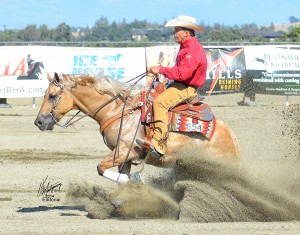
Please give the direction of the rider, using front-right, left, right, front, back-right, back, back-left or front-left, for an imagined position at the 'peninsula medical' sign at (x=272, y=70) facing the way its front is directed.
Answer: front

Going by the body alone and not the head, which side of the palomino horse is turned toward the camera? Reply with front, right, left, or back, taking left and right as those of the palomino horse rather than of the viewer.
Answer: left

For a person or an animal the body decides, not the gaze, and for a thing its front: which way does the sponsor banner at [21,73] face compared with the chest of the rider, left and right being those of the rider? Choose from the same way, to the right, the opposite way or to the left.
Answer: to the left

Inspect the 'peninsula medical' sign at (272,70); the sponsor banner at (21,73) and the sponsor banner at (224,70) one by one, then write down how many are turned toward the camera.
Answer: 3

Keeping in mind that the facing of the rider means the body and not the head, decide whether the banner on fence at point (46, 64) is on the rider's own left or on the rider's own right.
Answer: on the rider's own right

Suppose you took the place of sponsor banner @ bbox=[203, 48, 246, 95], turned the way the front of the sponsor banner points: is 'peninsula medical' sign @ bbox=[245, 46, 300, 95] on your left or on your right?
on your left

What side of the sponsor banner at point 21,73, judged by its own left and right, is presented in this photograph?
front

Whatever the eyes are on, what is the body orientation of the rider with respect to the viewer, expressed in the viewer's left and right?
facing to the left of the viewer

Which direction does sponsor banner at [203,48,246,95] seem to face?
toward the camera

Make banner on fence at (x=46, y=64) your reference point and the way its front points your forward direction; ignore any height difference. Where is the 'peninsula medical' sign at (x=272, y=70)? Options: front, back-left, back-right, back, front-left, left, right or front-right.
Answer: left

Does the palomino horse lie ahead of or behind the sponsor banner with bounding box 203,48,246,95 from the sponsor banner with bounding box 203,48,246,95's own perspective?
ahead

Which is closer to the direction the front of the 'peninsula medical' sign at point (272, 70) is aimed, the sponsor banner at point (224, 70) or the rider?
the rider

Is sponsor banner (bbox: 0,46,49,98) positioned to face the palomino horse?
yes

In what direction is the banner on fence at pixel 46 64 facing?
toward the camera

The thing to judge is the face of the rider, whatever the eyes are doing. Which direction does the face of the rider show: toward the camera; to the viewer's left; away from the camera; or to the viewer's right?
to the viewer's left

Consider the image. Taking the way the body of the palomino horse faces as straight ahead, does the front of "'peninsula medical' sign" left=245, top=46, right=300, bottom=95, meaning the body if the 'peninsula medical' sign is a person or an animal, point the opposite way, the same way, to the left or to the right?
to the left
